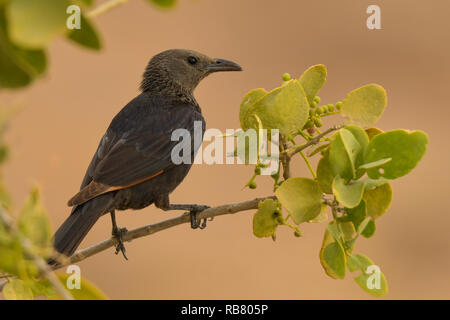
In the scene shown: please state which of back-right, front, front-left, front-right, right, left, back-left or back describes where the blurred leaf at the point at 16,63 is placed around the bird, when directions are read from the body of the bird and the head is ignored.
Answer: back

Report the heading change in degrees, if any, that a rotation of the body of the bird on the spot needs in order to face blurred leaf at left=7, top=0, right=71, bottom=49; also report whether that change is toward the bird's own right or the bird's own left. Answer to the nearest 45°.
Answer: approximately 90° to the bird's own right

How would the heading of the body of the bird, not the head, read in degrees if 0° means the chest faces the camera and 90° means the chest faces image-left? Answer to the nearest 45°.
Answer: approximately 270°

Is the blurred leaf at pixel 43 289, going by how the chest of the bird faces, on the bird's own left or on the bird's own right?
on the bird's own right
